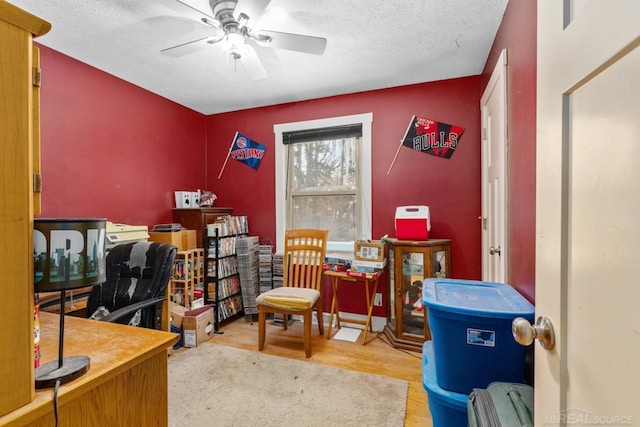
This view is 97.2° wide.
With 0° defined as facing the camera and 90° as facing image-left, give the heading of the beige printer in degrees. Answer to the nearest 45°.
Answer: approximately 315°

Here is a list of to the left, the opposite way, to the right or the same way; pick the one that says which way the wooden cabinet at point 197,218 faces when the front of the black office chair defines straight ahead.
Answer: to the left

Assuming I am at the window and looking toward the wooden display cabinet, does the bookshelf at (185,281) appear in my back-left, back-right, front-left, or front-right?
back-right

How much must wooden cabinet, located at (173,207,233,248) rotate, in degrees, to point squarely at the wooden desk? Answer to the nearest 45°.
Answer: approximately 45° to its right

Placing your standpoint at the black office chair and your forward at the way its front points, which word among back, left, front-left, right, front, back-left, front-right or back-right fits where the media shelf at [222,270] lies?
back

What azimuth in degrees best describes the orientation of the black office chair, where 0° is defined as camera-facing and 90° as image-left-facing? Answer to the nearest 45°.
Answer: approximately 45°
